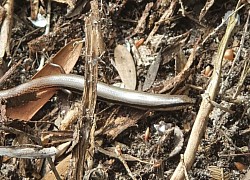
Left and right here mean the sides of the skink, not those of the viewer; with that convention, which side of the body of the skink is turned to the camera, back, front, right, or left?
right

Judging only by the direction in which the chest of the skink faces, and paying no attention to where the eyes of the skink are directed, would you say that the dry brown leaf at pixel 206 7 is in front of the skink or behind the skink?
in front

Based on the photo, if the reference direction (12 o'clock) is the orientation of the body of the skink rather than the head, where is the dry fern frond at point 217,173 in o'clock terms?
The dry fern frond is roughly at 1 o'clock from the skink.

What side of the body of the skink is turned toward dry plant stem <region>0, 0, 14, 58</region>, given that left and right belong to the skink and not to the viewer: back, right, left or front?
back
